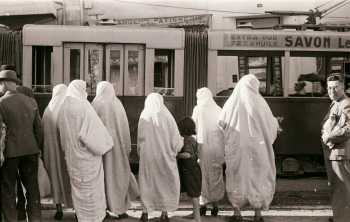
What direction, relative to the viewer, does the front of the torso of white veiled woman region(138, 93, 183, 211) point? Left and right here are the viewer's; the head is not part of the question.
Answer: facing away from the viewer

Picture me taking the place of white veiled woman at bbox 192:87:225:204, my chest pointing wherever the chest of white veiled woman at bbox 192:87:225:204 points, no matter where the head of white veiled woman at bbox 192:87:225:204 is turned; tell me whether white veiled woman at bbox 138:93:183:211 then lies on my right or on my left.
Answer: on my left

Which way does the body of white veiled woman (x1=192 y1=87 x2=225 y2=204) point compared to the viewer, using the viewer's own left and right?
facing away from the viewer

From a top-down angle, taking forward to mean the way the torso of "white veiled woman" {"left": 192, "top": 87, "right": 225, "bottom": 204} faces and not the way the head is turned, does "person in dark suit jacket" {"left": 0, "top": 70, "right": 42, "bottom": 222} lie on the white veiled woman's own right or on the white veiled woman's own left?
on the white veiled woman's own left

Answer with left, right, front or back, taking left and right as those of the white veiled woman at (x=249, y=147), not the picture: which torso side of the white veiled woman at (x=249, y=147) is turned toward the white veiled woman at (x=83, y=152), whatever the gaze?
left

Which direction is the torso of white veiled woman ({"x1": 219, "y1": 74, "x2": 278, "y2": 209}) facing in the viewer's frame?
away from the camera

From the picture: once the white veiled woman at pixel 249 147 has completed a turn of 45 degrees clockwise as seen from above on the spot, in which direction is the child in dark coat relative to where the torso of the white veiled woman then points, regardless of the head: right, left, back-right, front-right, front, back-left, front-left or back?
back-left

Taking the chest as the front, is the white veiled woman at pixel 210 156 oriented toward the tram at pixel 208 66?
yes

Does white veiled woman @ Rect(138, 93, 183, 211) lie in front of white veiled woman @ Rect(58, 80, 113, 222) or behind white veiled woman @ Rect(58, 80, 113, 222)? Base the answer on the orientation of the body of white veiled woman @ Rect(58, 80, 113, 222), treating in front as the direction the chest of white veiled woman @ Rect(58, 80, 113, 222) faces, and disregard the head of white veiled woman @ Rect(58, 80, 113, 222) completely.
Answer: in front

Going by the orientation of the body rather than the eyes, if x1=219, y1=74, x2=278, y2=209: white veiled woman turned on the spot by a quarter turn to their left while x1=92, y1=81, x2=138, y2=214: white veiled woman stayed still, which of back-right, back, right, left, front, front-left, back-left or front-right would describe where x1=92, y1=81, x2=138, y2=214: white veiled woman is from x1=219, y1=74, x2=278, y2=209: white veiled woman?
front

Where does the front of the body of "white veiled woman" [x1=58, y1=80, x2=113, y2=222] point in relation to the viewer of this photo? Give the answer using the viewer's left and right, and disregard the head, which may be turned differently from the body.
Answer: facing away from the viewer and to the right of the viewer

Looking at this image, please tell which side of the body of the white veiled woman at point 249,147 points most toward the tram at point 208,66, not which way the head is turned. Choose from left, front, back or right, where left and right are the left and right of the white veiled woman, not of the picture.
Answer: front

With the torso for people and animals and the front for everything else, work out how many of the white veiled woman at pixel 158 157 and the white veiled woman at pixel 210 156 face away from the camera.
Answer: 2

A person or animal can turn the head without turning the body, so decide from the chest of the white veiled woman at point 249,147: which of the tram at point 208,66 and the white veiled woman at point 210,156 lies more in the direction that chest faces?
the tram

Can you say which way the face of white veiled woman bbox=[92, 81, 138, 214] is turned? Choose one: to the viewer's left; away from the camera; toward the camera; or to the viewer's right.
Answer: away from the camera
